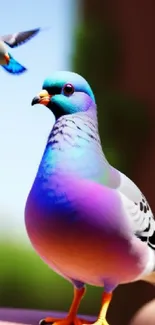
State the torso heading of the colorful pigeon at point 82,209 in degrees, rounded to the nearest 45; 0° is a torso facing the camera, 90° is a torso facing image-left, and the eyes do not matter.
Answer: approximately 45°
